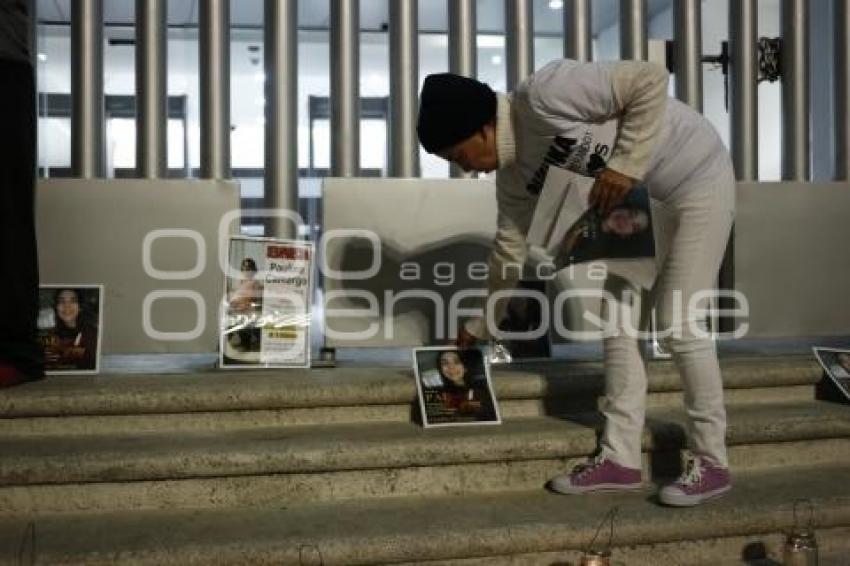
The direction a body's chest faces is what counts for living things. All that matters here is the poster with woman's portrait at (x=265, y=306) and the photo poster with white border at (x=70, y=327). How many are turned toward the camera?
2

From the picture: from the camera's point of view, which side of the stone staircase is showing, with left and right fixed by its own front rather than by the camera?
front

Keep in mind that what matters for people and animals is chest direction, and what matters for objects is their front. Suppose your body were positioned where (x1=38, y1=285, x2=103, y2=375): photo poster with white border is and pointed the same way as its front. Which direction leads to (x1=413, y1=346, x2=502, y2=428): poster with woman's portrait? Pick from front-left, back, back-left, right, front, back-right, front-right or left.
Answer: front-left

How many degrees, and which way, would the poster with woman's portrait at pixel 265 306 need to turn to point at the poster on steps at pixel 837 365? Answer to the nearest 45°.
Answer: approximately 90° to its left

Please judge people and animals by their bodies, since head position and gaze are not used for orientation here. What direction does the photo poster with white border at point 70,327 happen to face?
toward the camera

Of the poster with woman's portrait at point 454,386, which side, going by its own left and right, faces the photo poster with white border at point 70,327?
right

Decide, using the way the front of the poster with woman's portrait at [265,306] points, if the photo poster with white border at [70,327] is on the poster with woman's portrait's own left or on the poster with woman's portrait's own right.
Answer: on the poster with woman's portrait's own right

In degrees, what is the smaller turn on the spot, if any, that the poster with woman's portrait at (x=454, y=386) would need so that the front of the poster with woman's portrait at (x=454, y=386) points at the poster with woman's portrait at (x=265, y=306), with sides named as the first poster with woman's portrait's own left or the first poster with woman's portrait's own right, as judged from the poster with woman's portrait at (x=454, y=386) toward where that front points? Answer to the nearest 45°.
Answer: approximately 135° to the first poster with woman's portrait's own right

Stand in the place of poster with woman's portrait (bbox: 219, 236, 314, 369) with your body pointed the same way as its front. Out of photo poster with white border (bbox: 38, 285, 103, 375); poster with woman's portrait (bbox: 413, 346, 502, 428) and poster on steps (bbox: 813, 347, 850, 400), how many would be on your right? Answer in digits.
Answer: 1

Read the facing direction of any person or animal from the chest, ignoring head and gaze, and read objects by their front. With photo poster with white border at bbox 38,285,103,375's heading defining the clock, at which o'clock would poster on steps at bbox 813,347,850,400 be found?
The poster on steps is roughly at 10 o'clock from the photo poster with white border.

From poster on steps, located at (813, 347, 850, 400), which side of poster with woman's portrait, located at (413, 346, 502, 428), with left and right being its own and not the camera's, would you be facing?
left

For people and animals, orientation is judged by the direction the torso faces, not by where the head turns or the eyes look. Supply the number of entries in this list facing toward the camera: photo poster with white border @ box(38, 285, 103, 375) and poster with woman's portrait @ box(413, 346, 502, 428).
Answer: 2

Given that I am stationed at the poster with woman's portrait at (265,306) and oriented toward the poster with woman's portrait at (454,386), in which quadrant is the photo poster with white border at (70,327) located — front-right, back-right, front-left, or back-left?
back-right
